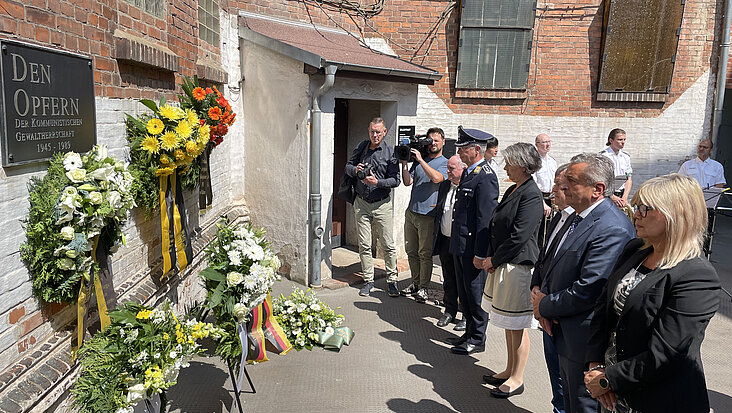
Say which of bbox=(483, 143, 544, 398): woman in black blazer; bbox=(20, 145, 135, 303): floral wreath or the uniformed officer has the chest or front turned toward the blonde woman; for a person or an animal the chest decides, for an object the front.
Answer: the floral wreath

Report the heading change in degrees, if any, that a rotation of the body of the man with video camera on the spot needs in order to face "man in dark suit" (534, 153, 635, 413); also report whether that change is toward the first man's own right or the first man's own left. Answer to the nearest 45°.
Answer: approximately 45° to the first man's own left

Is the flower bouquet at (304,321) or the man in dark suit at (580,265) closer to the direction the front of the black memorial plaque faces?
the man in dark suit

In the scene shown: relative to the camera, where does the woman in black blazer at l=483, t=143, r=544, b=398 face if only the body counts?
to the viewer's left

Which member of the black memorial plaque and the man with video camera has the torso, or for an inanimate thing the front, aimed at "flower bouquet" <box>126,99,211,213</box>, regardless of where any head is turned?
the man with video camera

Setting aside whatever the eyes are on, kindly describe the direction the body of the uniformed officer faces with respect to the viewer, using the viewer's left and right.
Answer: facing to the left of the viewer

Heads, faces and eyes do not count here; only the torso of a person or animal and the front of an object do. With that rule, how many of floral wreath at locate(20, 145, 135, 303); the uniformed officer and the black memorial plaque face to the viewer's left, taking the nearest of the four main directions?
1

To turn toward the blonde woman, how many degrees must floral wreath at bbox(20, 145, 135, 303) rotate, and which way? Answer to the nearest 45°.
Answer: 0° — it already faces them

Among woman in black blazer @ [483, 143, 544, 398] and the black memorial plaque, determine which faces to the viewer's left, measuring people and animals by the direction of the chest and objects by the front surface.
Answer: the woman in black blazer

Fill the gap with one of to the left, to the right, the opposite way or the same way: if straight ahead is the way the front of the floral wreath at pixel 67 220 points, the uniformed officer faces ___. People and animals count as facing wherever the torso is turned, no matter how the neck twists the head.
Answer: the opposite way

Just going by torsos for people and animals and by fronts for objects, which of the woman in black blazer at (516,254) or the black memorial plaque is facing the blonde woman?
the black memorial plaque

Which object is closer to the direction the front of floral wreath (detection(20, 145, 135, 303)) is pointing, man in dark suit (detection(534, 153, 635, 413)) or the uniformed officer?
the man in dark suit

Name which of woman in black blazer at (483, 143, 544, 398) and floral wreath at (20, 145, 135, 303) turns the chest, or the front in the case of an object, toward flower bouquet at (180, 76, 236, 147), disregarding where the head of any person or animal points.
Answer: the woman in black blazer

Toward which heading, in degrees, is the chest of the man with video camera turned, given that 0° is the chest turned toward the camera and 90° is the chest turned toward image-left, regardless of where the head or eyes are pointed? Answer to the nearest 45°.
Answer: approximately 45°
